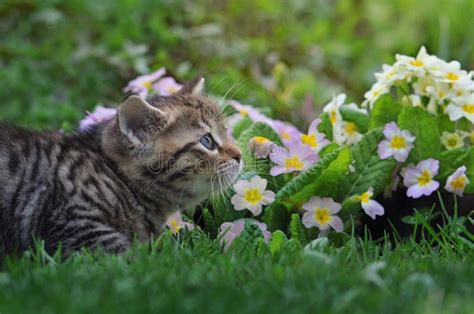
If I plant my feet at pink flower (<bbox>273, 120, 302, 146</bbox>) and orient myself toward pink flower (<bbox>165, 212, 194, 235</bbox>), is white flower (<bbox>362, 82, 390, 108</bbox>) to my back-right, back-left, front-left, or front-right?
back-left

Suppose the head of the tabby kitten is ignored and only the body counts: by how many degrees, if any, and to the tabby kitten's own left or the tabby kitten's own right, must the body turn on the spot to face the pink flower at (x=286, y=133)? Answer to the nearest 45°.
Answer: approximately 45° to the tabby kitten's own left

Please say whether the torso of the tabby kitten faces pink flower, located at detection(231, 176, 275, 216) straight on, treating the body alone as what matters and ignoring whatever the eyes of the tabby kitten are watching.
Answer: yes

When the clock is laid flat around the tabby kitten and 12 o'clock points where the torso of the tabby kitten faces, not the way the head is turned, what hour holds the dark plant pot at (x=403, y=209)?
The dark plant pot is roughly at 12 o'clock from the tabby kitten.

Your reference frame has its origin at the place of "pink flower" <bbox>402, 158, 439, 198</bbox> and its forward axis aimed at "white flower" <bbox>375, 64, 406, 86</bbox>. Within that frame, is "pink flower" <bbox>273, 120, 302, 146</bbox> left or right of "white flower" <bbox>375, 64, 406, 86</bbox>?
left

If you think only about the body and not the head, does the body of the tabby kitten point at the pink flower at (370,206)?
yes

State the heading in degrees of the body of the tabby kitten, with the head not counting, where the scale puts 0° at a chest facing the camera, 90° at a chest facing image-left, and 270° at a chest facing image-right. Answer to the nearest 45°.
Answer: approximately 270°

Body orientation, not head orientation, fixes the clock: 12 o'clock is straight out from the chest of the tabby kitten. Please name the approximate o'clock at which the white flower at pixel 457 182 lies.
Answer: The white flower is roughly at 12 o'clock from the tabby kitten.

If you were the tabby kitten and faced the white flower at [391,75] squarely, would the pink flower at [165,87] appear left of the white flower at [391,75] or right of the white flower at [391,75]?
left

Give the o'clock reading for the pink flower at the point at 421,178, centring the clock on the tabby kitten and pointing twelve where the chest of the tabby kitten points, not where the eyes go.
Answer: The pink flower is roughly at 12 o'clock from the tabby kitten.
